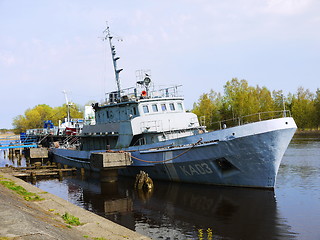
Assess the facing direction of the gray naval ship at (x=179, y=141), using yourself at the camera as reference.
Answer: facing the viewer and to the right of the viewer
